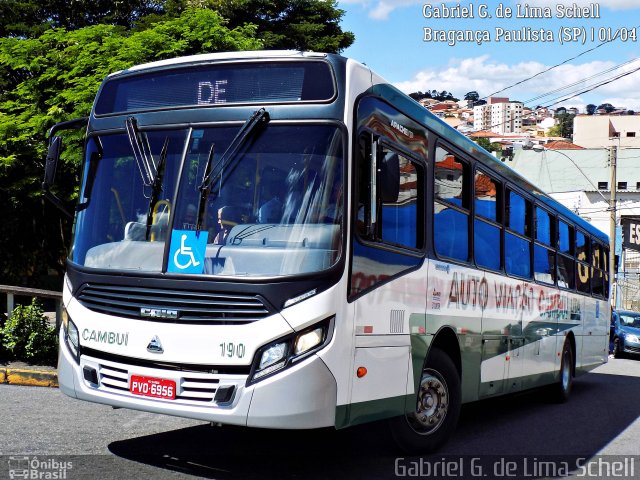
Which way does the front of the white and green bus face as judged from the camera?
facing the viewer and to the left of the viewer
